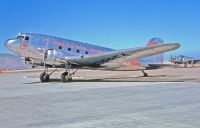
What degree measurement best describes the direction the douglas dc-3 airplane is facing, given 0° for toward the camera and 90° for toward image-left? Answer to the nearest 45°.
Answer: approximately 45°
